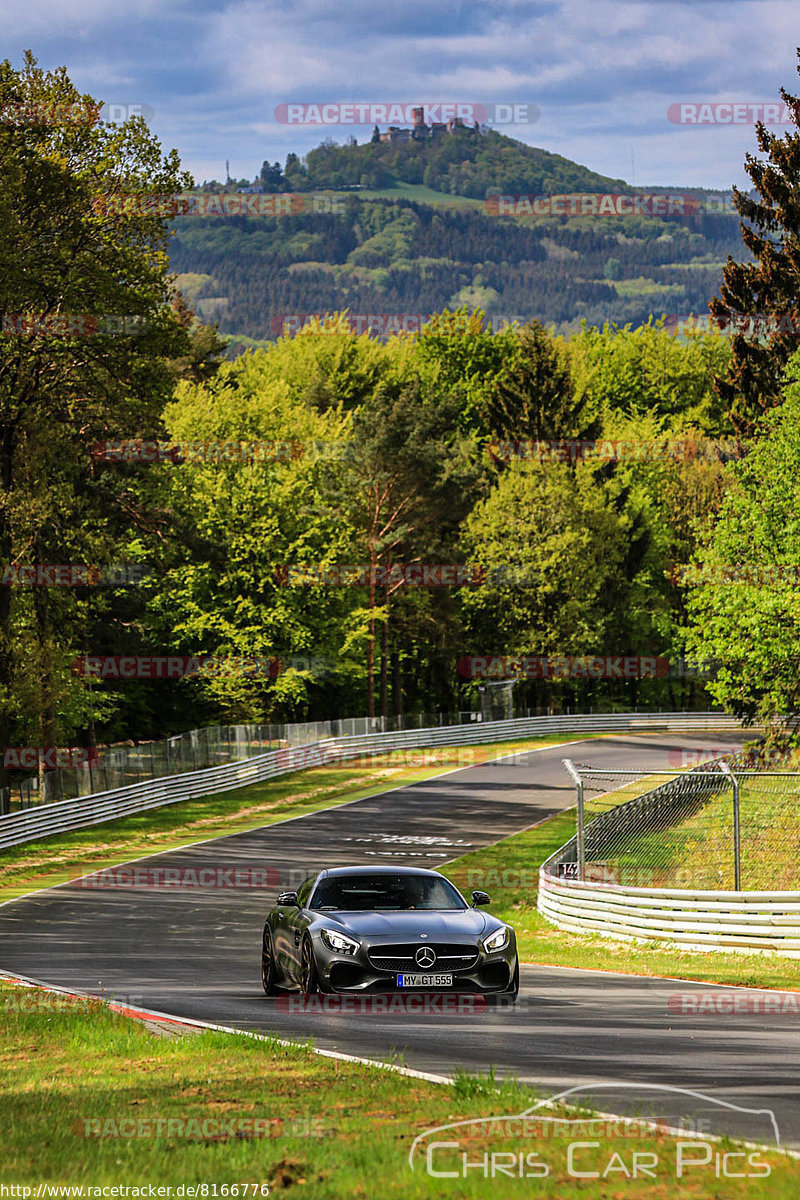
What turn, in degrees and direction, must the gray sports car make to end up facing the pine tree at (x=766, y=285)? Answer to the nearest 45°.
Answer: approximately 180°

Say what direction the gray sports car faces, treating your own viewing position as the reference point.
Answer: facing the viewer
